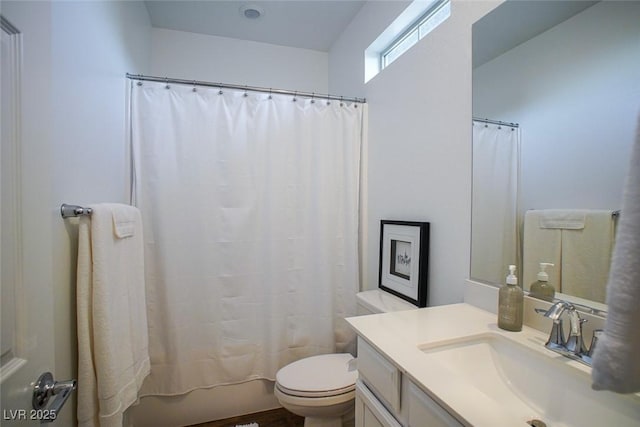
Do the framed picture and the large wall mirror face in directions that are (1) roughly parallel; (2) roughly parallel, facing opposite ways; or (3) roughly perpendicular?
roughly parallel

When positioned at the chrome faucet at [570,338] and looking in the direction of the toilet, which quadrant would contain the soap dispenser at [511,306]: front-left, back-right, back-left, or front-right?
front-right

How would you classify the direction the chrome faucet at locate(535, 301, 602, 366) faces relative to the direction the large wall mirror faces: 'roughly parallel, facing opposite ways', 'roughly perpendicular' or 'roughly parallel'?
roughly parallel

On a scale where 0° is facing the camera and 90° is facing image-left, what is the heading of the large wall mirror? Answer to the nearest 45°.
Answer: approximately 45°

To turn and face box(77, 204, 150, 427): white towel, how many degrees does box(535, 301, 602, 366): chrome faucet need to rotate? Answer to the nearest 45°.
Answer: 0° — it already faces it

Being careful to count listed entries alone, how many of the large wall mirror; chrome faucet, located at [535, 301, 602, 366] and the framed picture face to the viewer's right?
0

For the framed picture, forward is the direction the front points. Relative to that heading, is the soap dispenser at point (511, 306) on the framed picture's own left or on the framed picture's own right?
on the framed picture's own left

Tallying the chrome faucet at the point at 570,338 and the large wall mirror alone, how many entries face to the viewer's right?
0

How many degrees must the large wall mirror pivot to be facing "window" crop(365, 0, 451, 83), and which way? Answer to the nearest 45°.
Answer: approximately 90° to its right

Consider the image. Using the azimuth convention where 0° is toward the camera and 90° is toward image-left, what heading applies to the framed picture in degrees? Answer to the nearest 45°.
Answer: approximately 45°

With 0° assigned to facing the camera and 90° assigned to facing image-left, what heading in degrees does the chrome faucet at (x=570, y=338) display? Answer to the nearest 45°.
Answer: approximately 45°

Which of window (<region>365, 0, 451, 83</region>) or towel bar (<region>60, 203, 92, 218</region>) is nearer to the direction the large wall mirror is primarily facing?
the towel bar

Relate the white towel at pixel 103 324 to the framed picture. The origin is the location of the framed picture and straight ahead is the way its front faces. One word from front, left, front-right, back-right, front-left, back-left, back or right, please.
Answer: front

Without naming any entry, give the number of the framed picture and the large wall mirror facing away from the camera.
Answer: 0

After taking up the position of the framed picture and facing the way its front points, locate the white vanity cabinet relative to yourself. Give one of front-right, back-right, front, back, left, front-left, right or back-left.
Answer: front-left
